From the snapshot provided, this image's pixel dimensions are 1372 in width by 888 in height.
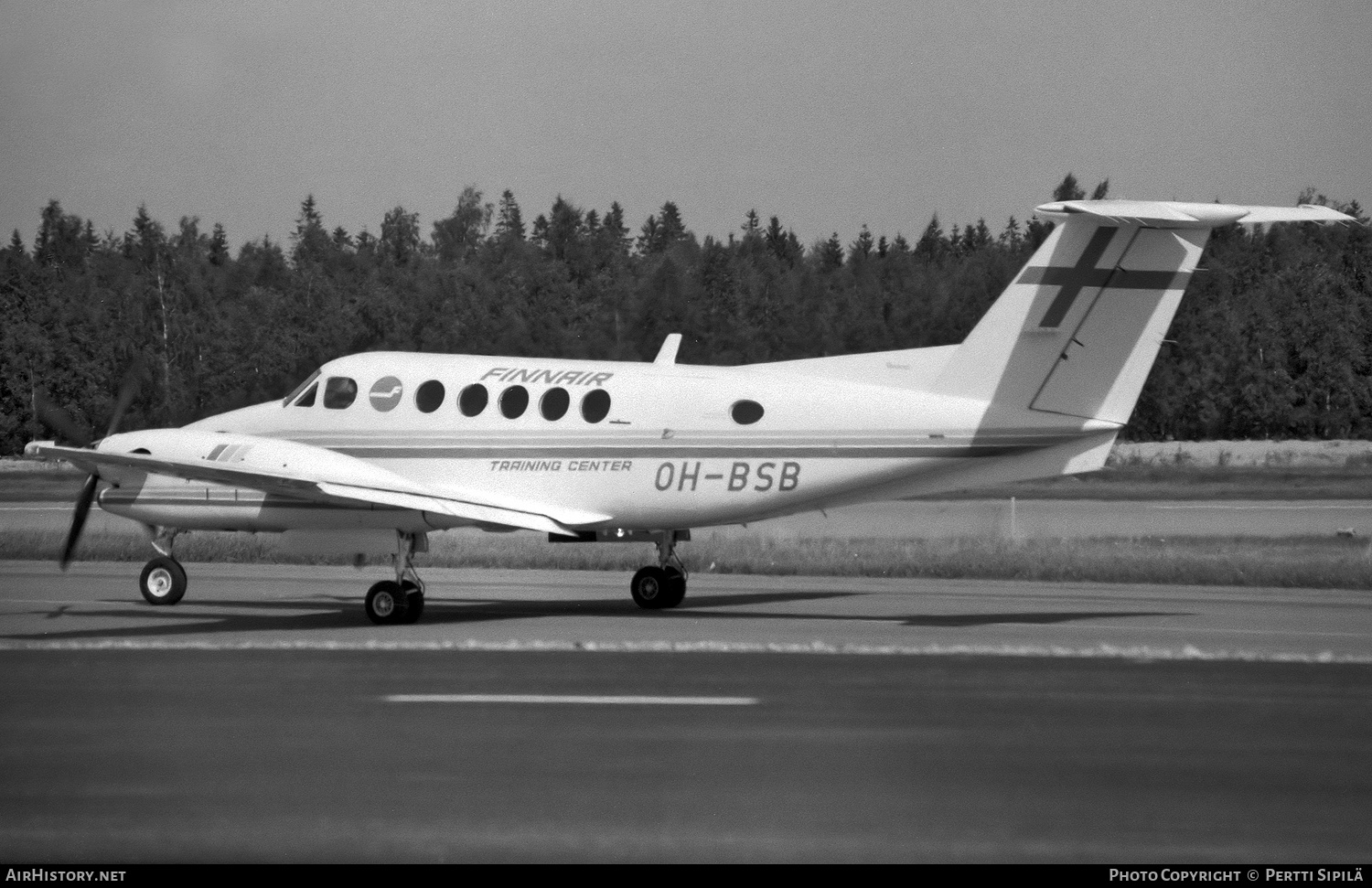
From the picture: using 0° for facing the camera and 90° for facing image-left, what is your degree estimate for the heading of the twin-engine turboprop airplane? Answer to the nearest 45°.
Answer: approximately 135°
